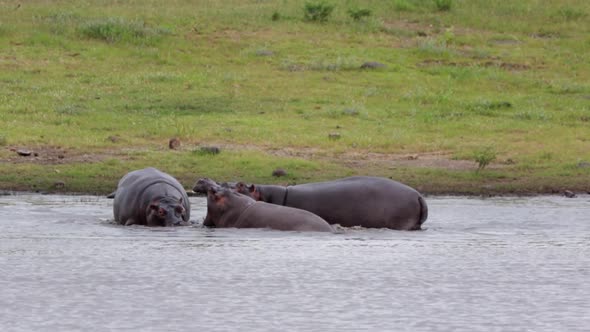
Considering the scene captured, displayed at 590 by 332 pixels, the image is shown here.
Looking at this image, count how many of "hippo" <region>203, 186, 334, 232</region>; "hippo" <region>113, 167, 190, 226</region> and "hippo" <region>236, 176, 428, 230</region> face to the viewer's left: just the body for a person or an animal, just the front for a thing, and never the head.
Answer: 2

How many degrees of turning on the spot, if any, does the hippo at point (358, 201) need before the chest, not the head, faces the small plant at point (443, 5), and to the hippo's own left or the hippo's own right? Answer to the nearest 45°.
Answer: approximately 90° to the hippo's own right

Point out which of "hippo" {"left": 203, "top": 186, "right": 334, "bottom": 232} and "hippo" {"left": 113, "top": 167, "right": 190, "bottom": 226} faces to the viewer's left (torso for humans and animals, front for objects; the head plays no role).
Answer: "hippo" {"left": 203, "top": 186, "right": 334, "bottom": 232}

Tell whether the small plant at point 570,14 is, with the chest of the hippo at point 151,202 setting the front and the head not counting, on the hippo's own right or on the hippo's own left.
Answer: on the hippo's own left

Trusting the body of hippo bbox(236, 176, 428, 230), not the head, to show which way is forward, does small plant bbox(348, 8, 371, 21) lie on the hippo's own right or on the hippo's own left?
on the hippo's own right

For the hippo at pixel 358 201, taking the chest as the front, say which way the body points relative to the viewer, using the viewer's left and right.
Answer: facing to the left of the viewer

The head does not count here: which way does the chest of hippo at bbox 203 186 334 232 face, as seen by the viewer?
to the viewer's left

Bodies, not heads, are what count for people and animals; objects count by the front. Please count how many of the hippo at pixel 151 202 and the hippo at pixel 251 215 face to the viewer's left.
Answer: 1

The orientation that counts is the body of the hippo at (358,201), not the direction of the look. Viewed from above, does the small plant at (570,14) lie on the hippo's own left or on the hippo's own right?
on the hippo's own right

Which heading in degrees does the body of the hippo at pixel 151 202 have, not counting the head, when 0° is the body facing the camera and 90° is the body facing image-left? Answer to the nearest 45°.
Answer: approximately 315°

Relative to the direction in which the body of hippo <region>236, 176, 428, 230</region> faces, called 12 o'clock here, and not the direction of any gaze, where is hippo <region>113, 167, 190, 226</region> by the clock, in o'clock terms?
hippo <region>113, 167, 190, 226</region> is roughly at 12 o'clock from hippo <region>236, 176, 428, 230</region>.
